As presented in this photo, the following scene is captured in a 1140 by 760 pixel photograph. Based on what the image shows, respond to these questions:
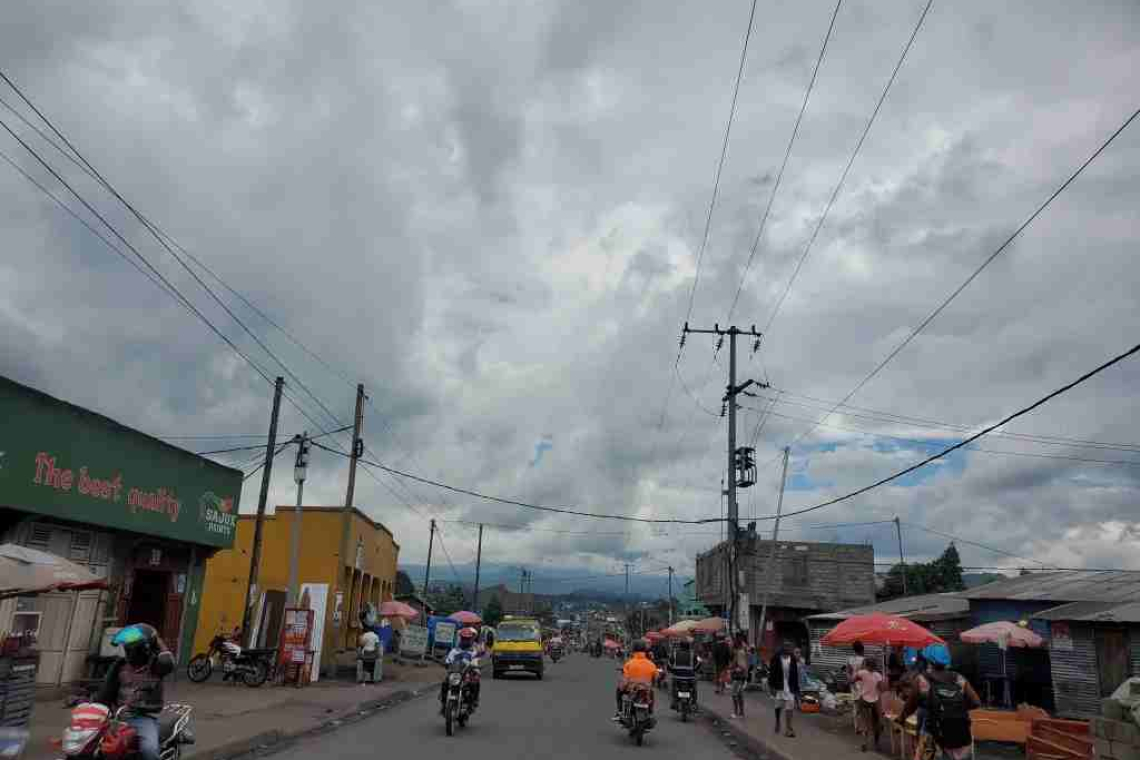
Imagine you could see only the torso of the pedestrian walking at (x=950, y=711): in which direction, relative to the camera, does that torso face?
away from the camera

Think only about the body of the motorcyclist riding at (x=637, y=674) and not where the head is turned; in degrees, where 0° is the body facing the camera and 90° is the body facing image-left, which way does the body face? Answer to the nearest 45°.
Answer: approximately 180°

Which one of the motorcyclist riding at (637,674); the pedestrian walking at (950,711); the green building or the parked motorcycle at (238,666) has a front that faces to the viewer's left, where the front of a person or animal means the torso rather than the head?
the parked motorcycle

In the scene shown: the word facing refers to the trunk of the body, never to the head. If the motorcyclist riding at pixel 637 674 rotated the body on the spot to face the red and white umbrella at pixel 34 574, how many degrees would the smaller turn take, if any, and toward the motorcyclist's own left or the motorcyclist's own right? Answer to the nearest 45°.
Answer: approximately 135° to the motorcyclist's own left

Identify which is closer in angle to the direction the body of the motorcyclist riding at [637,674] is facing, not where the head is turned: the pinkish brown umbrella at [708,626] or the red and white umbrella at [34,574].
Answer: the pinkish brown umbrella

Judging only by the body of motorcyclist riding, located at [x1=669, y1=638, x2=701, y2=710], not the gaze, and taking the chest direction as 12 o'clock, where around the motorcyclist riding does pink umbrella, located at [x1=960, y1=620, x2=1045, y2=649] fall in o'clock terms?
The pink umbrella is roughly at 3 o'clock from the motorcyclist riding.

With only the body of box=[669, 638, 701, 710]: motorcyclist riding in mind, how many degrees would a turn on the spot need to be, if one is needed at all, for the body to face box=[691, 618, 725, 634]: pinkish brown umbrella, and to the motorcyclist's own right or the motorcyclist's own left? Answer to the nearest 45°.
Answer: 0° — they already face it

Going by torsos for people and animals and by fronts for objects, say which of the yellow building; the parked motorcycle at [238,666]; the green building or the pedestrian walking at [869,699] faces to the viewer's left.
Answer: the parked motorcycle

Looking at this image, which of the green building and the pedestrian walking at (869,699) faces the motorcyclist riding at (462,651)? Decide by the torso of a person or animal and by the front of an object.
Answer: the green building

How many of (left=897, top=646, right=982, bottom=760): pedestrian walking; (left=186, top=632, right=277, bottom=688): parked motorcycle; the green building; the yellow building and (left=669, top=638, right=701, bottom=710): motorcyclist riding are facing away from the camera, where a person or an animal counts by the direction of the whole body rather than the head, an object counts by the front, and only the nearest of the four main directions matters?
2
